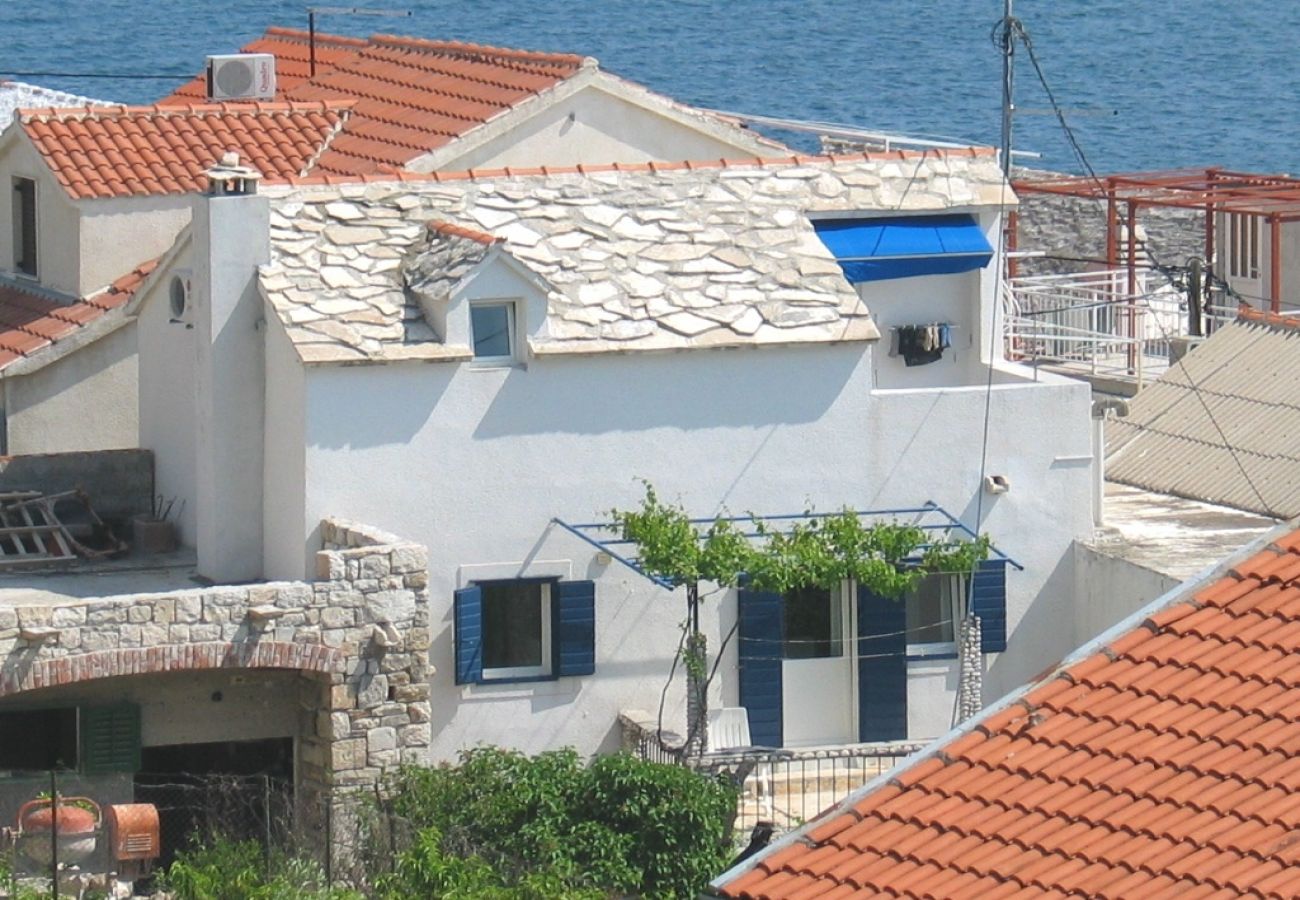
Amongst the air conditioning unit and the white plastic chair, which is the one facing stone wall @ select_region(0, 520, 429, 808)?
the air conditioning unit

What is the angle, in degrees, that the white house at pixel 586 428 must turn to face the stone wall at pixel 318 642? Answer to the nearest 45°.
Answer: approximately 45° to its right

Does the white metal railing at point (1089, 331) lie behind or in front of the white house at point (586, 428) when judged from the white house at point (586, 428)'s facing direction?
behind

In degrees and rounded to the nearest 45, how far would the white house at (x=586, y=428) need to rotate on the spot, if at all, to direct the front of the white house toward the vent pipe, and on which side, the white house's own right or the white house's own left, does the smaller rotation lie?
approximately 90° to the white house's own left

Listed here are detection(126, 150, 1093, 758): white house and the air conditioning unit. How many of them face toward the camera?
2

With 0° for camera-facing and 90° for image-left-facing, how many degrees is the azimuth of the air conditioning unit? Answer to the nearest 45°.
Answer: approximately 0°
